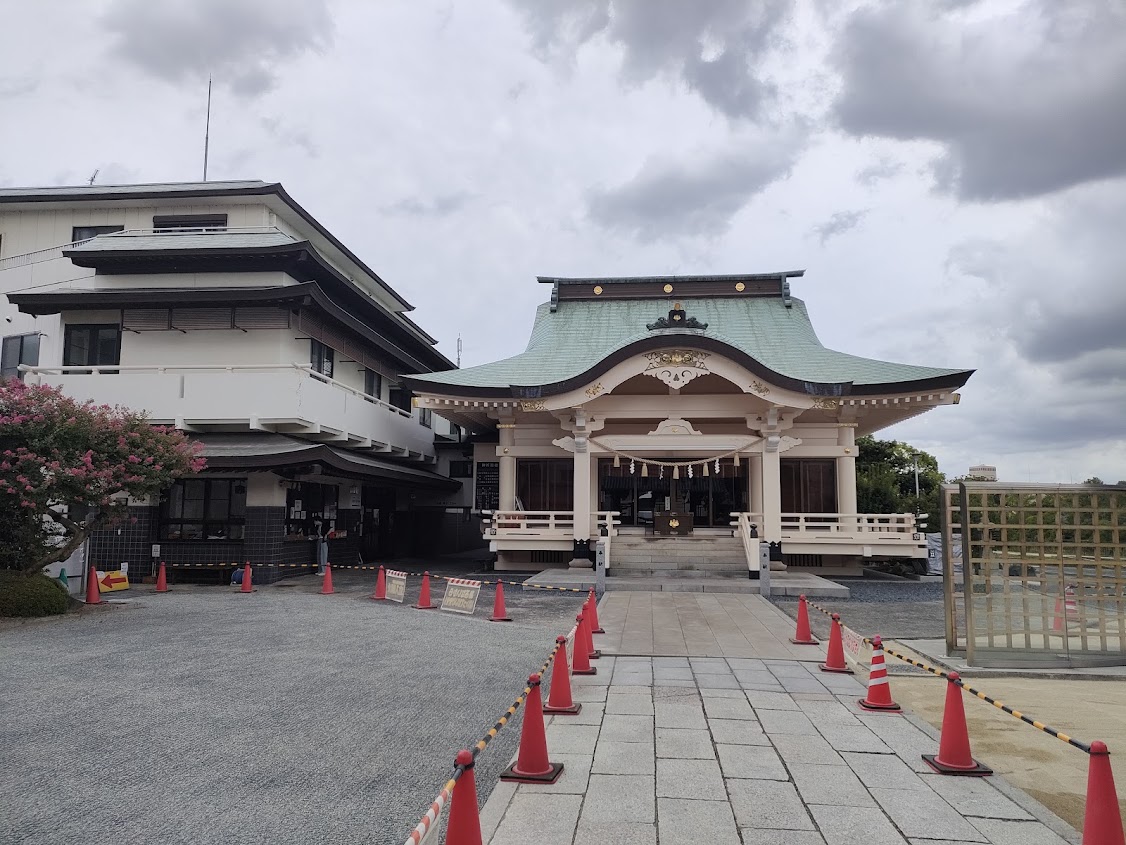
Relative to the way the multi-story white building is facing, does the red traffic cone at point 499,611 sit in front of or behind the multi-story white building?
in front

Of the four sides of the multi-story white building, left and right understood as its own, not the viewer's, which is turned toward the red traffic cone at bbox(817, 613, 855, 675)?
front

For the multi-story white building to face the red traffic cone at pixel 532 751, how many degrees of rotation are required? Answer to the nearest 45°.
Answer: approximately 45° to its right

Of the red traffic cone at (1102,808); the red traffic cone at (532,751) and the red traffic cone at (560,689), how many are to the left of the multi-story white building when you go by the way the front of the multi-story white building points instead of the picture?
0

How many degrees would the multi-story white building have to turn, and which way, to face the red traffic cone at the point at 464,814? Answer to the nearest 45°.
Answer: approximately 45° to its right

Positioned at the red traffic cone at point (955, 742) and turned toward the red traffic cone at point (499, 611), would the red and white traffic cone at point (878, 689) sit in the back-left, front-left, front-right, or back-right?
front-right

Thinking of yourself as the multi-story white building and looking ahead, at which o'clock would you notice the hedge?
The hedge is roughly at 2 o'clock from the multi-story white building.

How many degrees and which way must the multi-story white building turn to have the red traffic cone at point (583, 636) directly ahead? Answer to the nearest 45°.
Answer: approximately 45° to its right

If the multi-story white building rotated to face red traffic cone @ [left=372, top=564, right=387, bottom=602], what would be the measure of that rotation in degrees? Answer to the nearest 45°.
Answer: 0° — it already faces it

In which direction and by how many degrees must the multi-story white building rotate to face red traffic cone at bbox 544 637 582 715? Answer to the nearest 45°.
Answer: approximately 45° to its right

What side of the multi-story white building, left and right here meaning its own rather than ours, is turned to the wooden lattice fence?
front

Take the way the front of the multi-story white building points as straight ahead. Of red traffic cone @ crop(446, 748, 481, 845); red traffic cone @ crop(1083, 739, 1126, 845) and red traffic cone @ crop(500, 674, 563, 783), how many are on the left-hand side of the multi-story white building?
0

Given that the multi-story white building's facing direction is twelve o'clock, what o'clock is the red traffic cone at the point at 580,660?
The red traffic cone is roughly at 1 o'clock from the multi-story white building.

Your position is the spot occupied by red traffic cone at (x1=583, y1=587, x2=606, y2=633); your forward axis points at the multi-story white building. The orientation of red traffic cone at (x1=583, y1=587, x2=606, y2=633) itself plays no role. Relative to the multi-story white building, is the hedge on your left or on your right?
left
